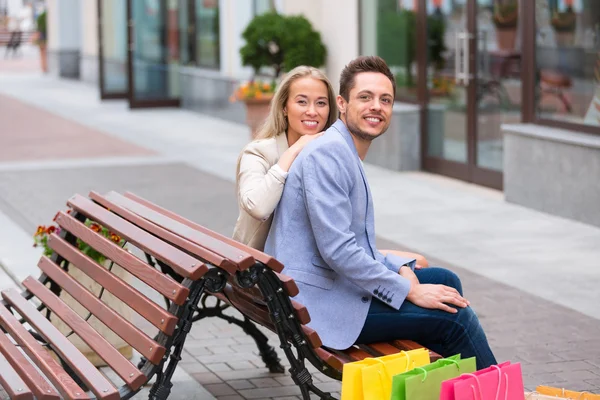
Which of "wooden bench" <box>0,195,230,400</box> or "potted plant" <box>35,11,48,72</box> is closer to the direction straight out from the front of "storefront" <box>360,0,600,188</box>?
the wooden bench

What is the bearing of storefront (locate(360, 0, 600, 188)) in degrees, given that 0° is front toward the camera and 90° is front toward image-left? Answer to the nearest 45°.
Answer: approximately 45°

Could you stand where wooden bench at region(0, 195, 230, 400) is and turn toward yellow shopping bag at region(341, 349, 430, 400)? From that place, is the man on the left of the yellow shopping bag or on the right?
left

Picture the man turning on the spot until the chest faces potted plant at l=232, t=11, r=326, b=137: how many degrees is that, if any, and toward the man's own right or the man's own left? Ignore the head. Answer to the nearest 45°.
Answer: approximately 90° to the man's own left

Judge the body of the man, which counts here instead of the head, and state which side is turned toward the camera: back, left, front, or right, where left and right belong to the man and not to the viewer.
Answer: right

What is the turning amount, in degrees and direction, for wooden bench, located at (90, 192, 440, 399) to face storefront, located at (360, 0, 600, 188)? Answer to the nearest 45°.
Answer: approximately 45° to its left

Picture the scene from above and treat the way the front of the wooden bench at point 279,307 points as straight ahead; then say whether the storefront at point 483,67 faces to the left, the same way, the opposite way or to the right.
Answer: the opposite way

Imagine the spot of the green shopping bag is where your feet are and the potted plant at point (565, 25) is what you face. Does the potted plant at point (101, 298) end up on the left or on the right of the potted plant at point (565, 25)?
left

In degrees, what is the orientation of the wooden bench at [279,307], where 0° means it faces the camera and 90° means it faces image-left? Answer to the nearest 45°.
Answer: approximately 225°

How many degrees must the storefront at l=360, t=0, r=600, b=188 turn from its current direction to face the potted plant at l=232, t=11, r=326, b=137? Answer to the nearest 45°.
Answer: approximately 90° to its right
